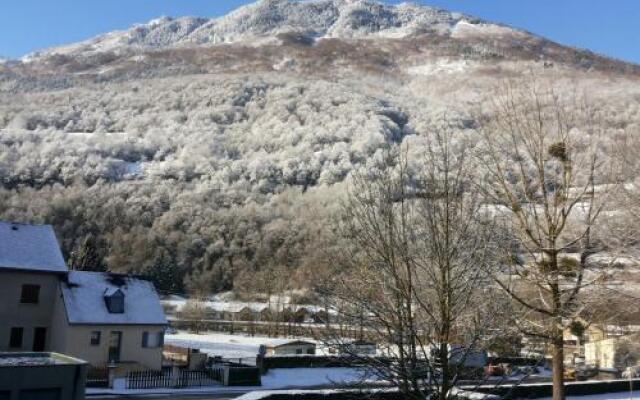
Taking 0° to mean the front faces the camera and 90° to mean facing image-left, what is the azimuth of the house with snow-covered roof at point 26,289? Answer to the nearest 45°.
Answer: approximately 0°

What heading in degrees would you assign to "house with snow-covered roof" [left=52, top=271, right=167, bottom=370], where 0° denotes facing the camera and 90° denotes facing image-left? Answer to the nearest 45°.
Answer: approximately 0°

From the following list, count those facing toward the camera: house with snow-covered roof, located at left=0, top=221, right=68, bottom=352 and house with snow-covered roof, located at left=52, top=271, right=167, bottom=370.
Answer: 2

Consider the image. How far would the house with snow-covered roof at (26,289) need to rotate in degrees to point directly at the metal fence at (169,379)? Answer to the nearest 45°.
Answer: approximately 45° to its left
